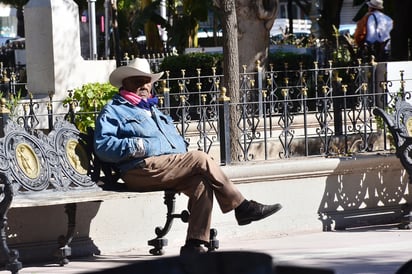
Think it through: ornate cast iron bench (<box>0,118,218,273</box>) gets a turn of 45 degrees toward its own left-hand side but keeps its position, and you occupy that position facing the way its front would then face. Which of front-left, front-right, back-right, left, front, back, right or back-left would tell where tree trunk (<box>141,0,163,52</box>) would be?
left

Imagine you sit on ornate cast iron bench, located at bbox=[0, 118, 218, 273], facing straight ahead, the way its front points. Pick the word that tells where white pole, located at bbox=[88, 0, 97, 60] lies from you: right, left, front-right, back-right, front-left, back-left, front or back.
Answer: back-left

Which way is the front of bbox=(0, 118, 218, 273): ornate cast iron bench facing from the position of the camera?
facing the viewer and to the right of the viewer

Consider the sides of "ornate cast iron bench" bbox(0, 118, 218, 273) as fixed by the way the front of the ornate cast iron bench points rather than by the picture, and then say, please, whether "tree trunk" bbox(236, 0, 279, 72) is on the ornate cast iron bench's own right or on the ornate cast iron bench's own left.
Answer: on the ornate cast iron bench's own left

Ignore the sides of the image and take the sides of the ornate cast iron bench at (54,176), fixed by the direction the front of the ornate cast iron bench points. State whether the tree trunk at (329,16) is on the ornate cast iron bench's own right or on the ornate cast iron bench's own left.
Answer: on the ornate cast iron bench's own left
